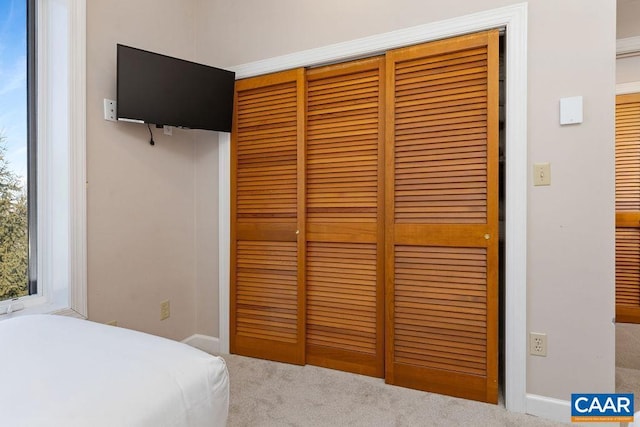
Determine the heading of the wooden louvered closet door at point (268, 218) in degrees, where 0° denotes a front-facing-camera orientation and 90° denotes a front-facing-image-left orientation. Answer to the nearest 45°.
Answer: approximately 45°

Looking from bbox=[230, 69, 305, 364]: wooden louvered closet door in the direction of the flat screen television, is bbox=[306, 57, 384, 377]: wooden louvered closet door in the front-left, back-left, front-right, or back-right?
back-left

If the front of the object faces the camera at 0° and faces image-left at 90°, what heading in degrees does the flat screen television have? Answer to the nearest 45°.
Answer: approximately 315°

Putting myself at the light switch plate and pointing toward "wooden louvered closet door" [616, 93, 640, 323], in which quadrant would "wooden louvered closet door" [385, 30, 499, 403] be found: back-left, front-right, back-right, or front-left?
back-left

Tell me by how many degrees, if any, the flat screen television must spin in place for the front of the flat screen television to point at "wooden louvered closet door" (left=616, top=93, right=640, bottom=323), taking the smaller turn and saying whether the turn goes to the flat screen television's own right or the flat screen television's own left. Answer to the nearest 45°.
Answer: approximately 45° to the flat screen television's own left

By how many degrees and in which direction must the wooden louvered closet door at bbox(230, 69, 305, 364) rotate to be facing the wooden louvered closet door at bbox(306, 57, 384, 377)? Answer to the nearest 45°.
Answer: approximately 90° to its left

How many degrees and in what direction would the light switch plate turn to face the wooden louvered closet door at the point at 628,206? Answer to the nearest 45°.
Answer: approximately 180°

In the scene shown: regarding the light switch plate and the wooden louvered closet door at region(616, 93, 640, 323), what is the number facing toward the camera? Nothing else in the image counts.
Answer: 2

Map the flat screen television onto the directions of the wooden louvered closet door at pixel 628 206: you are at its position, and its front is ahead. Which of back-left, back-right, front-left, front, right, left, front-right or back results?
front-right

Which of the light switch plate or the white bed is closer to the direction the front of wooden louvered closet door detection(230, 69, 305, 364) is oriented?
the white bed

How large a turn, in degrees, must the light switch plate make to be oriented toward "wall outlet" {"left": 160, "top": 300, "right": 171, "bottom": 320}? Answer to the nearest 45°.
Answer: approximately 90° to its right

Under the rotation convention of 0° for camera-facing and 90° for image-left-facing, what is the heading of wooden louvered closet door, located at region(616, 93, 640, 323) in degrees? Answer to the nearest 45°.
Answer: approximately 0°

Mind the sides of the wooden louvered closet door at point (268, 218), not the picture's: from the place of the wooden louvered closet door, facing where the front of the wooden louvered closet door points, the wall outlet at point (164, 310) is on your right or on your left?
on your right
